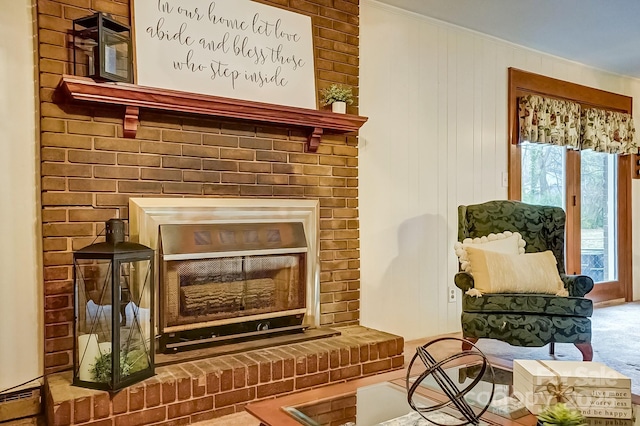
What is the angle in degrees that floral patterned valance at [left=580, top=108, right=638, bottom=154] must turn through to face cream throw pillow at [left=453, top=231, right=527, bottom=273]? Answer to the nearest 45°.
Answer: approximately 45° to its right

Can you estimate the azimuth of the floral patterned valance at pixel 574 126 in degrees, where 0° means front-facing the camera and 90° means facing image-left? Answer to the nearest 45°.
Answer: approximately 315°

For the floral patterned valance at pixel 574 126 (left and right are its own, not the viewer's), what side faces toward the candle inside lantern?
right

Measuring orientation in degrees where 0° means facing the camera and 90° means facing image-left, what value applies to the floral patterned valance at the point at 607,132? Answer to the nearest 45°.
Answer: approximately 315°

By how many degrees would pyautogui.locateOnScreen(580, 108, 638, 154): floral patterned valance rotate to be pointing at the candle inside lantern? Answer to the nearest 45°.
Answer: approximately 90° to its right

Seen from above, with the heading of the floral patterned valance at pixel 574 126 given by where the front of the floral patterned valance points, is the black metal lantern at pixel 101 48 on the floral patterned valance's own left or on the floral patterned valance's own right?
on the floral patterned valance's own right

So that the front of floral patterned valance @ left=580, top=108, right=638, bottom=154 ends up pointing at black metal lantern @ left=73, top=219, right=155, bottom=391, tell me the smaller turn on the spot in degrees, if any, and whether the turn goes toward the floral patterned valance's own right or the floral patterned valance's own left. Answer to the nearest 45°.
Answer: approximately 90° to the floral patterned valance's own right

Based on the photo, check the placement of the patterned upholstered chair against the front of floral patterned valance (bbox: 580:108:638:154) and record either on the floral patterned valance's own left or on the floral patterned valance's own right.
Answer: on the floral patterned valance's own right

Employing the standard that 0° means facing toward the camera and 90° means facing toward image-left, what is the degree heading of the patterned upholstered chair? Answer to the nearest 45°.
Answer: approximately 0°
